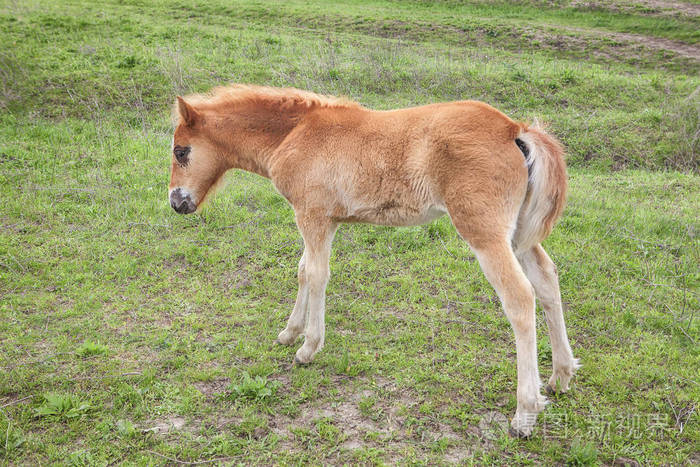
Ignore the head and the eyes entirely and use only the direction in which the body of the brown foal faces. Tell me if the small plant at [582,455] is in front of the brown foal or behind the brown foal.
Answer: behind

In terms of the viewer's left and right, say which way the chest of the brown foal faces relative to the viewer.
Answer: facing away from the viewer and to the left of the viewer
